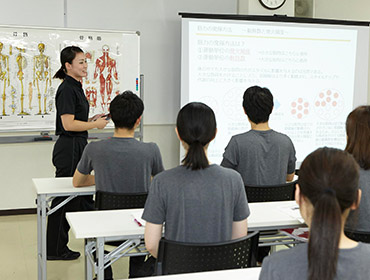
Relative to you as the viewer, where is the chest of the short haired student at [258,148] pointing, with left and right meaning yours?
facing away from the viewer

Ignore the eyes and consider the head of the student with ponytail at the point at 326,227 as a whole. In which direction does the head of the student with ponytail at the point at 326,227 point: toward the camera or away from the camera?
away from the camera

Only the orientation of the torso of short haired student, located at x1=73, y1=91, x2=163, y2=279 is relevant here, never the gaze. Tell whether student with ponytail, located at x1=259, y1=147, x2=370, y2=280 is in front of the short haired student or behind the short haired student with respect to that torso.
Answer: behind

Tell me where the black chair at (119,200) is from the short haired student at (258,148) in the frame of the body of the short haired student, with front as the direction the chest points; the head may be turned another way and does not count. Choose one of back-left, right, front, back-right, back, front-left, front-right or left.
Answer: back-left

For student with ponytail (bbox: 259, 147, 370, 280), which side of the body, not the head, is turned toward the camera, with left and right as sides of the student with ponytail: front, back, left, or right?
back

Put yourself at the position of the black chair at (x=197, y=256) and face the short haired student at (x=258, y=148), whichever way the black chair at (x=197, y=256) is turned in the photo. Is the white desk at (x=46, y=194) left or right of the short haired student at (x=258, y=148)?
left

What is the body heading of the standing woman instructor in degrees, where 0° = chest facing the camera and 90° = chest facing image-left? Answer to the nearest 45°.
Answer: approximately 270°

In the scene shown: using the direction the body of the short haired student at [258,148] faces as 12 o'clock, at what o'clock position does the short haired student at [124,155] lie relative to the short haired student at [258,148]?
the short haired student at [124,155] is roughly at 8 o'clock from the short haired student at [258,148].

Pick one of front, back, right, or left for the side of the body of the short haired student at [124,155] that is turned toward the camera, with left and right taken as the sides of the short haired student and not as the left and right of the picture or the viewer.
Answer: back

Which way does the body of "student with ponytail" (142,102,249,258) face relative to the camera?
away from the camera

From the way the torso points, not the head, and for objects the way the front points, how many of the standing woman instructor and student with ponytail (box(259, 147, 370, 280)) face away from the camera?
1

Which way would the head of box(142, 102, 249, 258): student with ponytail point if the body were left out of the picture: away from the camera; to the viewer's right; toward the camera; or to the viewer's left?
away from the camera
